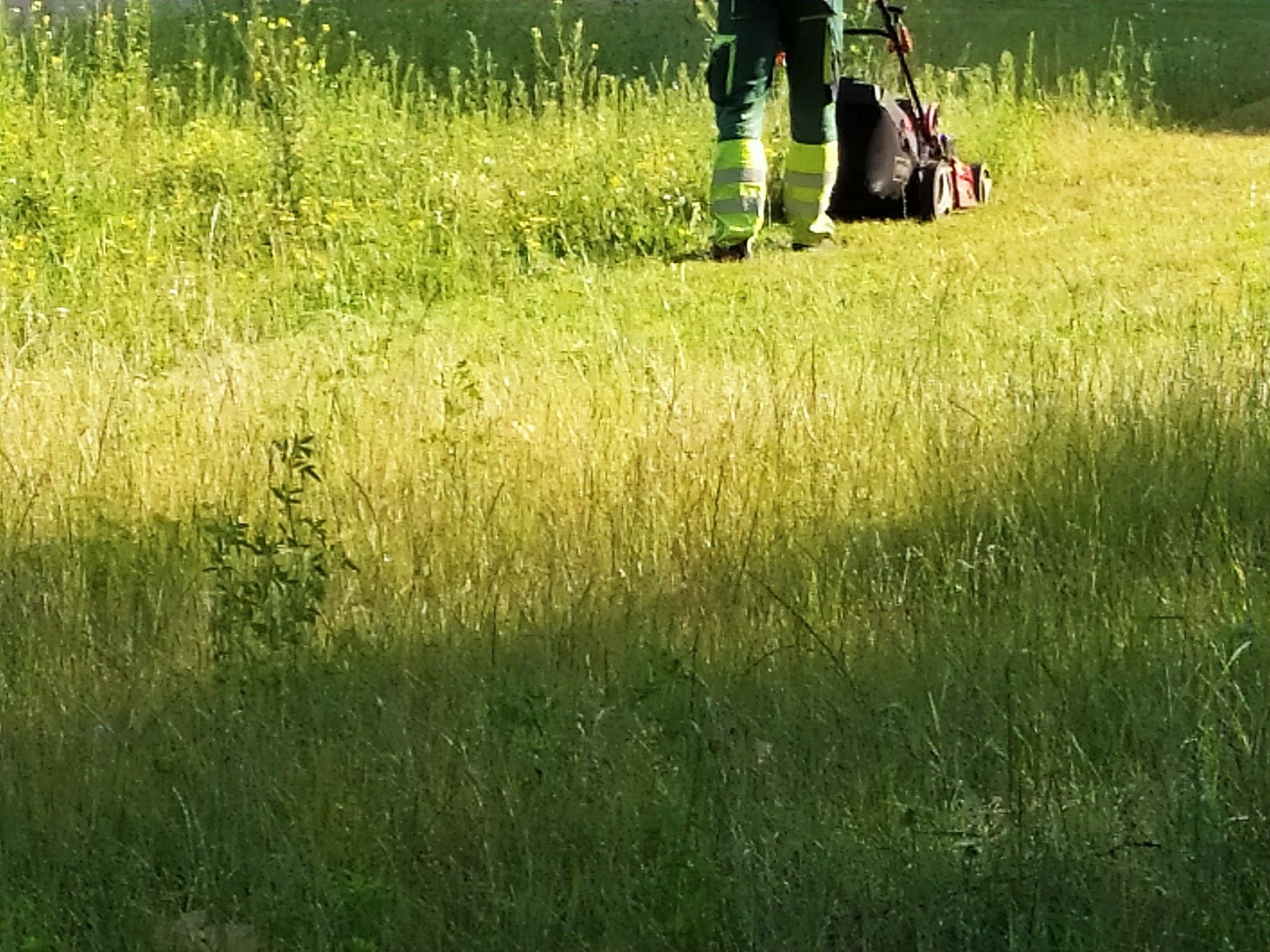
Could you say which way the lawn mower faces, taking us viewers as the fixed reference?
facing away from the viewer and to the right of the viewer
